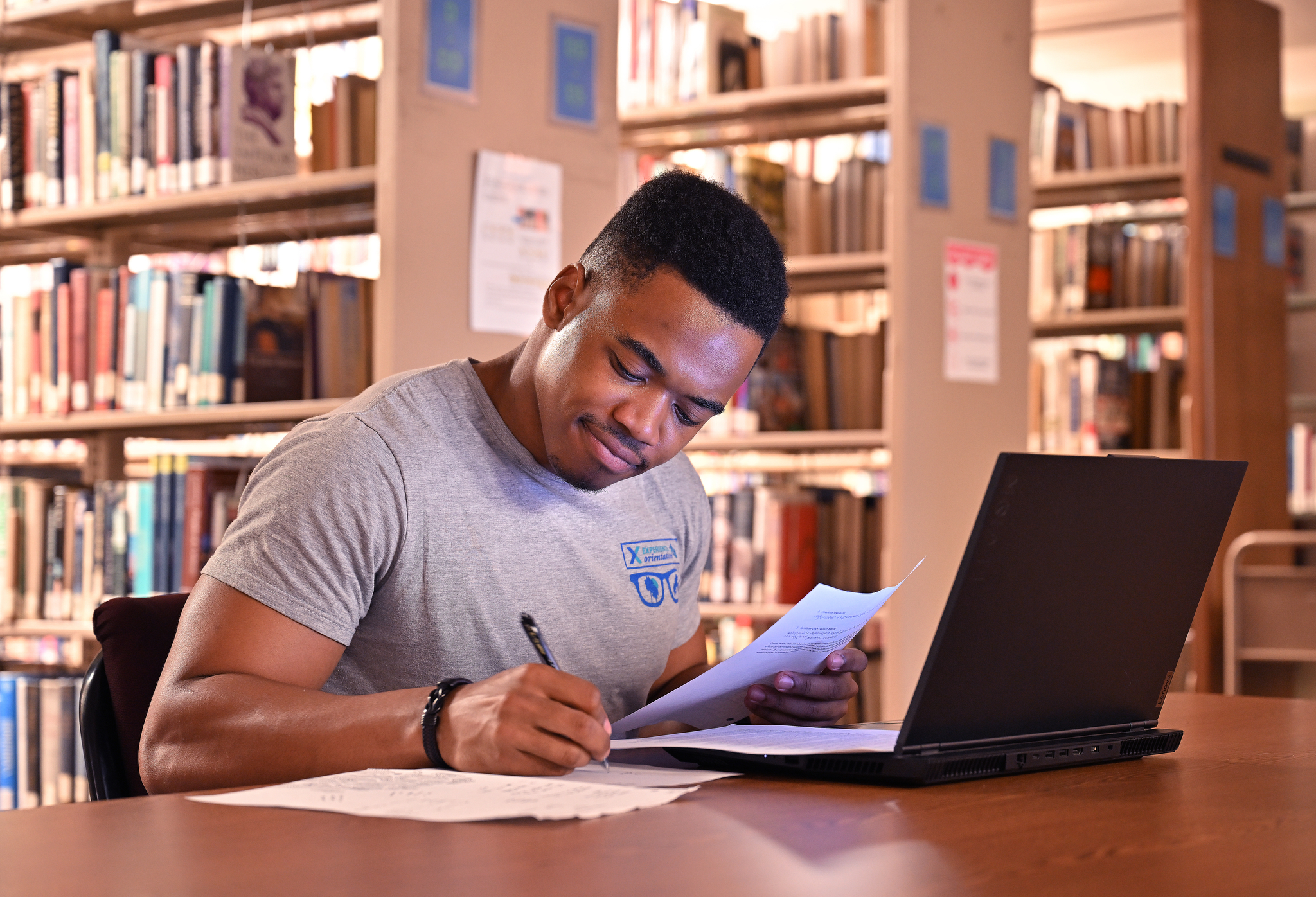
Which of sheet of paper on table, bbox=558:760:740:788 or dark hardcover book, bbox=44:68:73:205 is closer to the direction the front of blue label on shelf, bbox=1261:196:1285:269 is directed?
the sheet of paper on table

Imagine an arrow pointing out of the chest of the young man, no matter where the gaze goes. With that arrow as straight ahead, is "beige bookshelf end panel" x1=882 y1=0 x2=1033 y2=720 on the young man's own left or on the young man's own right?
on the young man's own left

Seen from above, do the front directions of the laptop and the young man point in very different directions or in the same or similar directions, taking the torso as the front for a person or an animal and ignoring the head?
very different directions

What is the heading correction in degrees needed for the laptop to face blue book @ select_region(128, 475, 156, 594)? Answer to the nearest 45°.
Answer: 0° — it already faces it

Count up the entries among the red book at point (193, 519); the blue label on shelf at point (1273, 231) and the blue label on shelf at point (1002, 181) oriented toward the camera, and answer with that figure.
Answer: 3

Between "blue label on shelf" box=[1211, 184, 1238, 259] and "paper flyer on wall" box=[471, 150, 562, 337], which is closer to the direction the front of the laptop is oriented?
the paper flyer on wall

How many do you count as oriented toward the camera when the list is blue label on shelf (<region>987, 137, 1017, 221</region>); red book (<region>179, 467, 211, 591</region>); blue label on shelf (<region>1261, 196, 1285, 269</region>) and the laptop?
3

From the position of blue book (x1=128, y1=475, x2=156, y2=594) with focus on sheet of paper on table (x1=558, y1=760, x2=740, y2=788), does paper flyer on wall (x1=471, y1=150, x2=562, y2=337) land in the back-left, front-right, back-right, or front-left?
front-left

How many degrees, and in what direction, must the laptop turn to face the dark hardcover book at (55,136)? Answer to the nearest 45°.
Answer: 0° — it already faces it

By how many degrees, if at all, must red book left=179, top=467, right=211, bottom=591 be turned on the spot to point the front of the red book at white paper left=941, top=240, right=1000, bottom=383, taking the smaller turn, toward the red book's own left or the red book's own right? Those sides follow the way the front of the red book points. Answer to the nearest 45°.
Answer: approximately 90° to the red book's own left

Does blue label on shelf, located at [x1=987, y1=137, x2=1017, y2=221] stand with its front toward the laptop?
yes

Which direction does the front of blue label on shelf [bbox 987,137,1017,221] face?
toward the camera

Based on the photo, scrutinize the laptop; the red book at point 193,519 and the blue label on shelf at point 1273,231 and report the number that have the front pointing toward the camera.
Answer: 2
